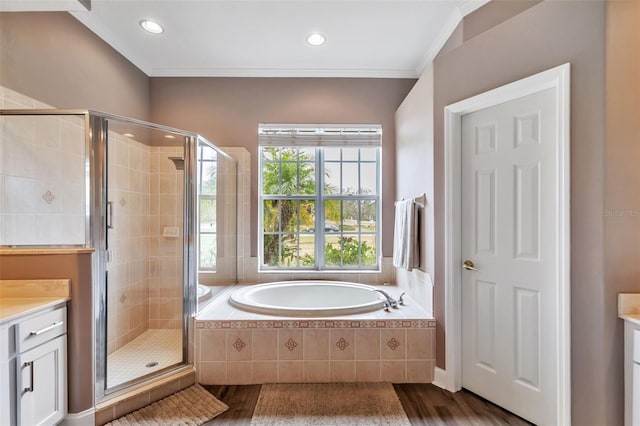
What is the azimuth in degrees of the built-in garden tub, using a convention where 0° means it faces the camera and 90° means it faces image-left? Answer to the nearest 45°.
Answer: approximately 0°

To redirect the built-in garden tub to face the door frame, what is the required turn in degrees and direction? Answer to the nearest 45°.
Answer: approximately 90° to its left

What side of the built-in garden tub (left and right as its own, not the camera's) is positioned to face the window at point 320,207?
back

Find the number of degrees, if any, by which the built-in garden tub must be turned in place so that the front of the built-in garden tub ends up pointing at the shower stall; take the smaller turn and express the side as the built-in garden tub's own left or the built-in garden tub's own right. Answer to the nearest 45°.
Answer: approximately 90° to the built-in garden tub's own right

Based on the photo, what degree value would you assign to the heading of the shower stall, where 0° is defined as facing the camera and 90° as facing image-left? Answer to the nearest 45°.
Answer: approximately 315°

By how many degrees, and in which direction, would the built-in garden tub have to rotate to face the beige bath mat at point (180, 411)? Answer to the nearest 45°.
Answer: approximately 90° to its right

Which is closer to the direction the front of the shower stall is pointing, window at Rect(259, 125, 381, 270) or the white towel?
the white towel

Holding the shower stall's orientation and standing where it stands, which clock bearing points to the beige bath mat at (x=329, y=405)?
The beige bath mat is roughly at 12 o'clock from the shower stall.

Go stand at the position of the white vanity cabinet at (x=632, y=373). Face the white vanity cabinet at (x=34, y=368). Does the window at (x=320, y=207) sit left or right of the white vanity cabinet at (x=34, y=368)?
right

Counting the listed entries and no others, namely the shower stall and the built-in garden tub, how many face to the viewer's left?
0

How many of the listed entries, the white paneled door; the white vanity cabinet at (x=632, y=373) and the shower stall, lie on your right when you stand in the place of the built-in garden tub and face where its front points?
1
